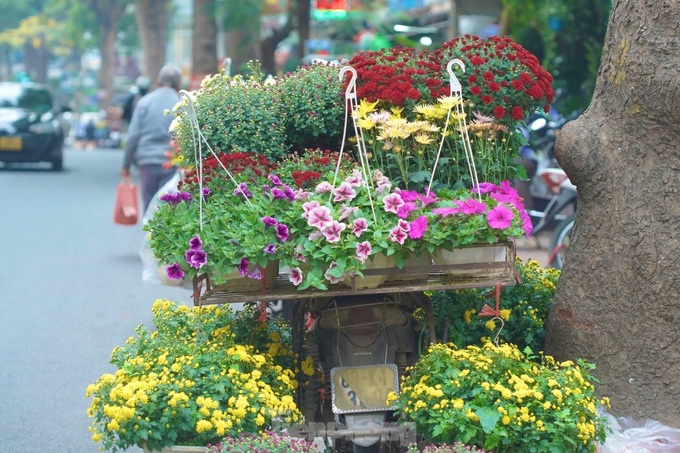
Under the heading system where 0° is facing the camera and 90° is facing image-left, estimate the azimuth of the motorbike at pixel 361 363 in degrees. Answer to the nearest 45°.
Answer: approximately 180°

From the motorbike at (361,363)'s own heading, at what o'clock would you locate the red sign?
The red sign is roughly at 12 o'clock from the motorbike.

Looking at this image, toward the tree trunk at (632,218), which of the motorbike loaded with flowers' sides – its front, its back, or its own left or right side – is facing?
right

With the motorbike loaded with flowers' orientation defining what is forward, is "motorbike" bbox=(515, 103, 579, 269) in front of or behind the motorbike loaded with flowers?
in front

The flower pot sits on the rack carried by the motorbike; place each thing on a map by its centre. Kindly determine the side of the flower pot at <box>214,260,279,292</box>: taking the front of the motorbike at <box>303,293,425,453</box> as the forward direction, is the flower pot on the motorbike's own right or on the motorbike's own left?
on the motorbike's own left
